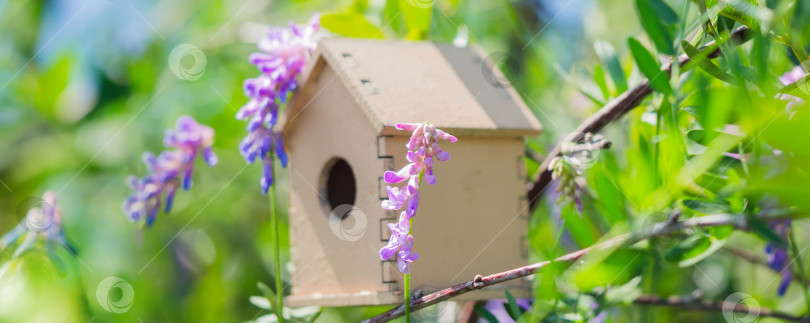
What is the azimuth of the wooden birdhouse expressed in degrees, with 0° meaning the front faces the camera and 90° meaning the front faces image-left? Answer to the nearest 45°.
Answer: approximately 45°
